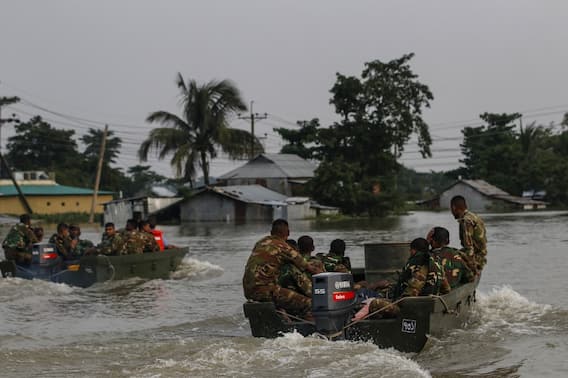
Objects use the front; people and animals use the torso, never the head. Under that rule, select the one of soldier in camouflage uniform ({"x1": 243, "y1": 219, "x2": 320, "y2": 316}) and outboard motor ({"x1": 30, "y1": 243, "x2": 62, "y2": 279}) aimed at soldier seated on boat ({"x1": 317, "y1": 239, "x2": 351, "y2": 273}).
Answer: the soldier in camouflage uniform

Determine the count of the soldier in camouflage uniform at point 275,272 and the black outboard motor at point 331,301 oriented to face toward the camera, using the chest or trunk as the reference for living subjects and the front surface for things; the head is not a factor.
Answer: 0

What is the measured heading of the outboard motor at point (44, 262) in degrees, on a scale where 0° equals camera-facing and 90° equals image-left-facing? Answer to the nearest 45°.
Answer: approximately 225°

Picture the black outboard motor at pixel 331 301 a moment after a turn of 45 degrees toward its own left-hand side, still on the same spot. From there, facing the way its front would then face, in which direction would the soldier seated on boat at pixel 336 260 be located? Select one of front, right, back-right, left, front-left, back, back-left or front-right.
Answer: front

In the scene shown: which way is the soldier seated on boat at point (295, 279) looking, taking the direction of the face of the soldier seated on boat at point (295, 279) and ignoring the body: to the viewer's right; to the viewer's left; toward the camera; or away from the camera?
away from the camera

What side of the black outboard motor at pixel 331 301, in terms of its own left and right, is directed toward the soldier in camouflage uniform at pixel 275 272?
left

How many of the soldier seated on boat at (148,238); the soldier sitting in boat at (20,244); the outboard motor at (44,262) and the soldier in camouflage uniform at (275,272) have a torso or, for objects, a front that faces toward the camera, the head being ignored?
0

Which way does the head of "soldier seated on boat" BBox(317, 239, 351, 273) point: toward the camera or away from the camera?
away from the camera

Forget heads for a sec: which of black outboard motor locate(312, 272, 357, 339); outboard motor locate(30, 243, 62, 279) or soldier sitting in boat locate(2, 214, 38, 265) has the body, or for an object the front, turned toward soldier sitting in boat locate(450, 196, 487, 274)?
the black outboard motor

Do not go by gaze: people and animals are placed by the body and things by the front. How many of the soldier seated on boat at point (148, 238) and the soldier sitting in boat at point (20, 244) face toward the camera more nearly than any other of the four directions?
0

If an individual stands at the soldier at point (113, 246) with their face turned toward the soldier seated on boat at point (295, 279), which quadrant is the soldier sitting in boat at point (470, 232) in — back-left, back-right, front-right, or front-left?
front-left
